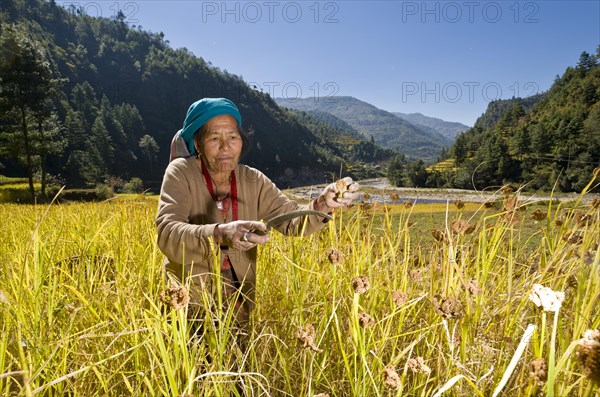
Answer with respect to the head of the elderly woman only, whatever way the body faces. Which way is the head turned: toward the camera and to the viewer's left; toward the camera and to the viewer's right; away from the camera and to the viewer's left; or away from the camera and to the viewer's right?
toward the camera and to the viewer's right

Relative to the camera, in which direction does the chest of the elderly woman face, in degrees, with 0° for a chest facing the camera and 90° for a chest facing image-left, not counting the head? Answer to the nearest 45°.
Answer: approximately 315°

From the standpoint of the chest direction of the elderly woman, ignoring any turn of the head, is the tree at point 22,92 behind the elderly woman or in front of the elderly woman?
behind
